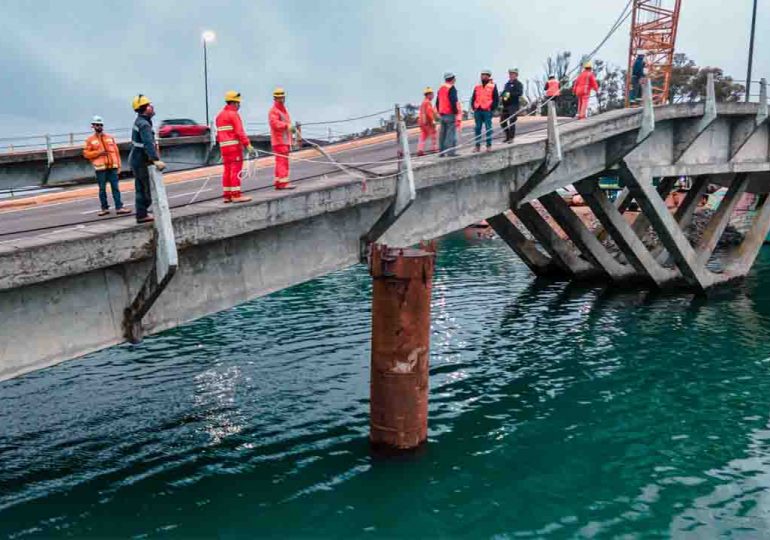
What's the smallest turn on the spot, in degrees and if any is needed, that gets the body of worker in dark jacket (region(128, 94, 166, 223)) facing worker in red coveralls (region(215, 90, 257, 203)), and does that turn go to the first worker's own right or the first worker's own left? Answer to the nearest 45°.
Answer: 0° — they already face them

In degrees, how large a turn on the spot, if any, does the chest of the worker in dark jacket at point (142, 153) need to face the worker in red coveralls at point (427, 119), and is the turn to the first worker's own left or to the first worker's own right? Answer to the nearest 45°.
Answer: approximately 45° to the first worker's own left

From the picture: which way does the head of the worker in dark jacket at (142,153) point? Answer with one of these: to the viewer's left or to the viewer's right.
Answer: to the viewer's right

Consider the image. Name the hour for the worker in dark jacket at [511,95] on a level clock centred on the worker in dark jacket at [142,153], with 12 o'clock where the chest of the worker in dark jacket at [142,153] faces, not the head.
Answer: the worker in dark jacket at [511,95] is roughly at 11 o'clock from the worker in dark jacket at [142,153].

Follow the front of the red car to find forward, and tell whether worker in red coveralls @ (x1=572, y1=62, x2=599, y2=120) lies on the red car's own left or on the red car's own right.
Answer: on the red car's own right

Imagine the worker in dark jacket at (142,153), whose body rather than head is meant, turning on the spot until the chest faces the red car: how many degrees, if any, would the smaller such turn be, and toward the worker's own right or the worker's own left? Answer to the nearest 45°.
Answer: approximately 90° to the worker's own left

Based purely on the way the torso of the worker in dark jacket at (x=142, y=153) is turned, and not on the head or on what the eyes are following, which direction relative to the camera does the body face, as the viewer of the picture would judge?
to the viewer's right

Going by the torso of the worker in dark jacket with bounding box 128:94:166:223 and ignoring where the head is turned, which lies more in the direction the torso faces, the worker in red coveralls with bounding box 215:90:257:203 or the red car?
the worker in red coveralls
